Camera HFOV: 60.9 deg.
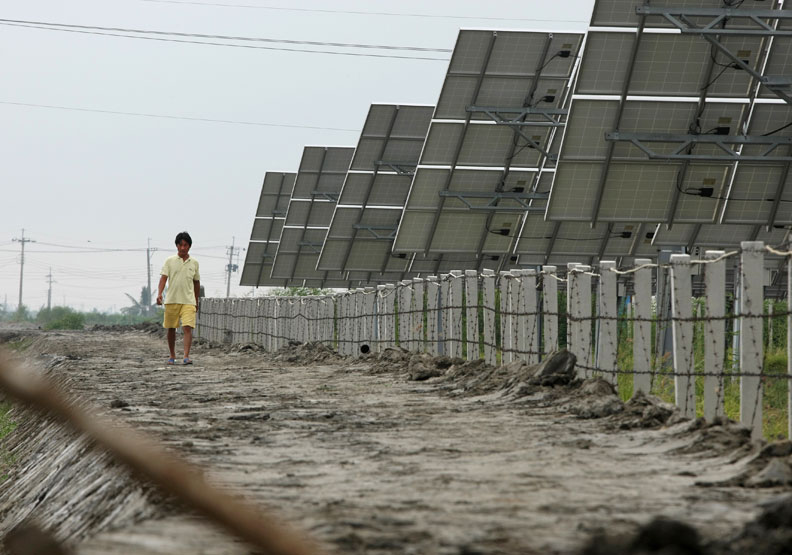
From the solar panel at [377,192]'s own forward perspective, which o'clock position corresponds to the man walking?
The man walking is roughly at 8 o'clock from the solar panel.

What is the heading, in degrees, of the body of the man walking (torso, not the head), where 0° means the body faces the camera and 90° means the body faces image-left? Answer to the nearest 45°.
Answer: approximately 0°

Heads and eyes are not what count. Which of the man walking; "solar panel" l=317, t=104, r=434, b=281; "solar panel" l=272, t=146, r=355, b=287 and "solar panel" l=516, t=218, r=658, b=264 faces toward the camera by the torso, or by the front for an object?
the man walking

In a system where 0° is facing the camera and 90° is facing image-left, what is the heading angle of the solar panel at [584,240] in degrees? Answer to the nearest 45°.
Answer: approximately 135°

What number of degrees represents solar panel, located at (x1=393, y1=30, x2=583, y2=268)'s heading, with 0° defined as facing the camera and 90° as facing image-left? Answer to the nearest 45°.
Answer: approximately 135°
